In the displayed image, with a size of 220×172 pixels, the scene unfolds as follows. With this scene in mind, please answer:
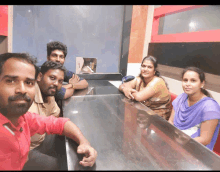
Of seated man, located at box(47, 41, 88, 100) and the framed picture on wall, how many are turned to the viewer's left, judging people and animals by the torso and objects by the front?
0

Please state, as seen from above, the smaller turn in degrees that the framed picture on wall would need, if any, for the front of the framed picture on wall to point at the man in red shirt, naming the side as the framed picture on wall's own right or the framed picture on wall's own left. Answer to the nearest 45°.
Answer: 0° — it already faces them

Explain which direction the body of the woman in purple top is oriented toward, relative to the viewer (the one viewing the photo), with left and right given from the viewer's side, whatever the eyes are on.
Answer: facing the viewer and to the left of the viewer

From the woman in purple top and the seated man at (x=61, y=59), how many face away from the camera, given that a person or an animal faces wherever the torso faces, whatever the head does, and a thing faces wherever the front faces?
0

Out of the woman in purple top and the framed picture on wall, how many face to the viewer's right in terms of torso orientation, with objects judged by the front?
0

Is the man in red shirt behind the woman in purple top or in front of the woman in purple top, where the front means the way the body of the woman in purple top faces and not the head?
in front

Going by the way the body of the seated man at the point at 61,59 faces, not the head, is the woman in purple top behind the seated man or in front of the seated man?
in front

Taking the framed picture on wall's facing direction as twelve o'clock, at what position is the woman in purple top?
The woman in purple top is roughly at 11 o'clock from the framed picture on wall.

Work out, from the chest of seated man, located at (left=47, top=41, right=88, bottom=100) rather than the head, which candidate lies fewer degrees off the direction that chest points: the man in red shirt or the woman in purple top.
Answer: the woman in purple top

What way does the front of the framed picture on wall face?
toward the camera
